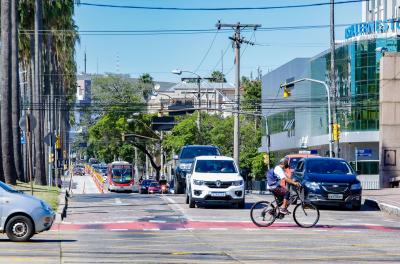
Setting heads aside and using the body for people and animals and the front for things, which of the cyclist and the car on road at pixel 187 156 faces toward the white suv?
the car on road

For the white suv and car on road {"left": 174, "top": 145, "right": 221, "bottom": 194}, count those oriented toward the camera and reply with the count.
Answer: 2

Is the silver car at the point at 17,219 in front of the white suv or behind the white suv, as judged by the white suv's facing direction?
in front

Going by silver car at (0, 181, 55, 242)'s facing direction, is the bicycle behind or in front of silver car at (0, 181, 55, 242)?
in front

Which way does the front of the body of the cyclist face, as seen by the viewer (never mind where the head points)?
to the viewer's right

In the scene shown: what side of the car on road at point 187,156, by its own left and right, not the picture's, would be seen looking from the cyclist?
front

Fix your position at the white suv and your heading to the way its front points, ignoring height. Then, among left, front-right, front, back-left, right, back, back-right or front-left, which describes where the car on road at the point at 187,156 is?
back

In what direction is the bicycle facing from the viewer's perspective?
to the viewer's right

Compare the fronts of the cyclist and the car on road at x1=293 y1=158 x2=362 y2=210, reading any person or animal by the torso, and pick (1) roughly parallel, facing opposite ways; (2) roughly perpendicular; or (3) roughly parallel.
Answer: roughly perpendicular

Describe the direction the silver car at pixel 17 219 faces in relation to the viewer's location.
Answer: facing to the right of the viewer

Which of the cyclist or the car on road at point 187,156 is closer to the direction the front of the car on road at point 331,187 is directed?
the cyclist

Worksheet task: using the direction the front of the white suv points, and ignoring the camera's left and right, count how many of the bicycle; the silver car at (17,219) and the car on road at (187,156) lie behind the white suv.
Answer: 1

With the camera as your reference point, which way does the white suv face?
facing the viewer

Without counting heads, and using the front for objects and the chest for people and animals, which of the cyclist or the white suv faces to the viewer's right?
the cyclist

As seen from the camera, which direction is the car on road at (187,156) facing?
toward the camera
